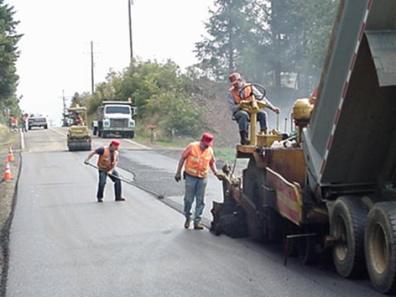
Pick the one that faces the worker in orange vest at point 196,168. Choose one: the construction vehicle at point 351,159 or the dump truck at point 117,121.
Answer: the dump truck

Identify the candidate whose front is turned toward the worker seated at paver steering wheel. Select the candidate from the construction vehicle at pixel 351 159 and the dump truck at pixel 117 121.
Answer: the dump truck

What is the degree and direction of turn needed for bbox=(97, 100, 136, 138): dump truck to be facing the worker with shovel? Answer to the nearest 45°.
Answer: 0° — it already faces them

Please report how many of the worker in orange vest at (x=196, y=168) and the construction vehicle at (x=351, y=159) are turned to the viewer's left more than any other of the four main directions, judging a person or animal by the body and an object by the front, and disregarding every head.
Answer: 0

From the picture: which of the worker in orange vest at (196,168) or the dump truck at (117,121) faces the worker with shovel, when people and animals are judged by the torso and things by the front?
the dump truck
